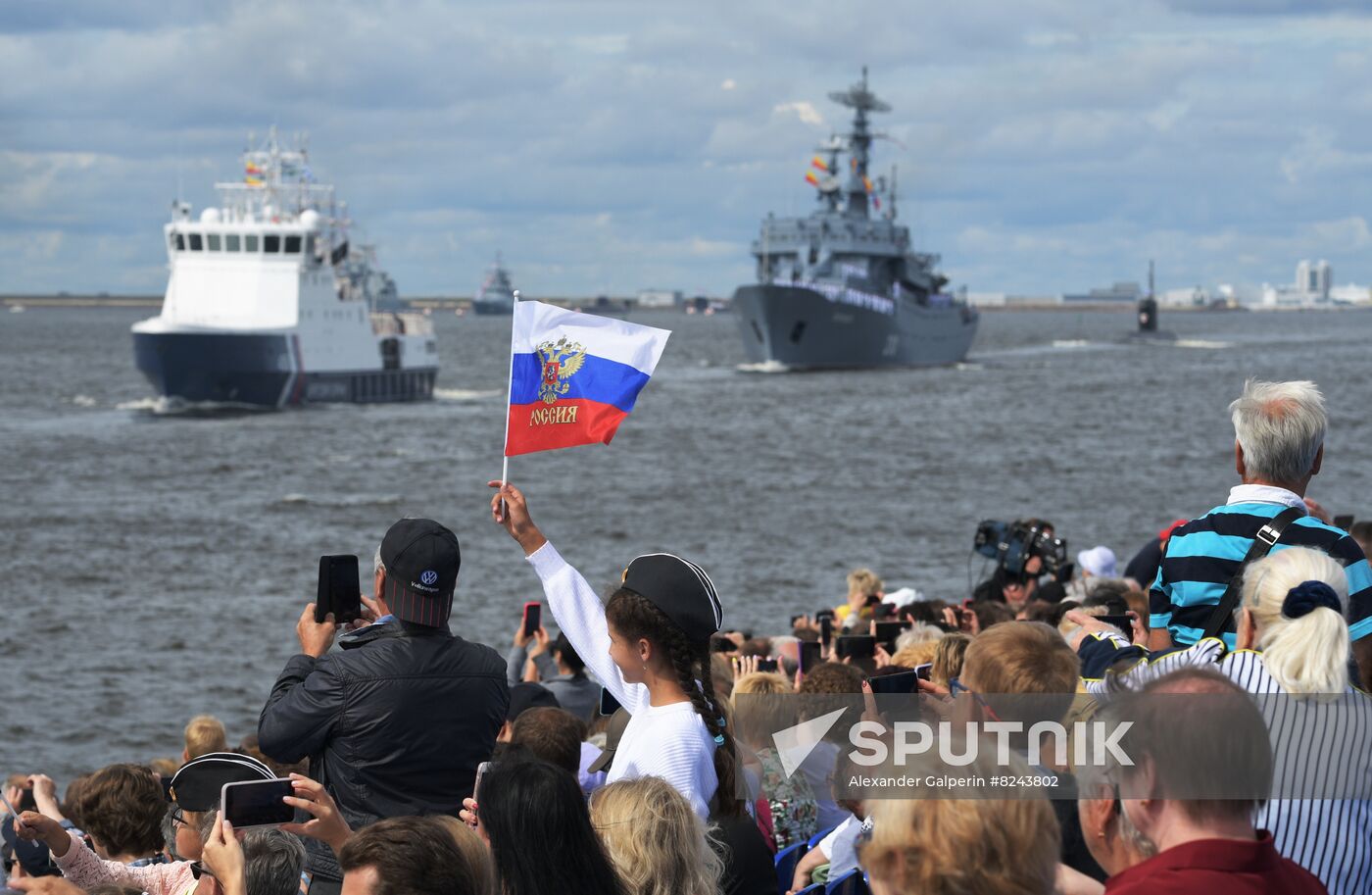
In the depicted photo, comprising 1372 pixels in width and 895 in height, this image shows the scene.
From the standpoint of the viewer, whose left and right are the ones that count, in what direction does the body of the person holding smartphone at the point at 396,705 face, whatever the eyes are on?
facing away from the viewer and to the left of the viewer

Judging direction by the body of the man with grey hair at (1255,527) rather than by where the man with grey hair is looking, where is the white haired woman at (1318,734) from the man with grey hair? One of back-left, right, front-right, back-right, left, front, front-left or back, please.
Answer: back

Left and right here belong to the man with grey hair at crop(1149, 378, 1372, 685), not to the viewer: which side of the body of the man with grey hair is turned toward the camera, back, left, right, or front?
back

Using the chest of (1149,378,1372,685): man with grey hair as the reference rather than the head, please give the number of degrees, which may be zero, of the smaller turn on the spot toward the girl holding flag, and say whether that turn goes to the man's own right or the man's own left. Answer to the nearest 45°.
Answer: approximately 135° to the man's own left

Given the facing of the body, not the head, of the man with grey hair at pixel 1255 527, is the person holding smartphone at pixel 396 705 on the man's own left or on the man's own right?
on the man's own left

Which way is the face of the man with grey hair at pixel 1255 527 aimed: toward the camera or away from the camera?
away from the camera
